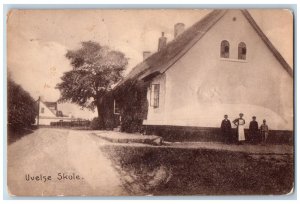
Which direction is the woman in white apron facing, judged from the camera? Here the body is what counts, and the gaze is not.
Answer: toward the camera

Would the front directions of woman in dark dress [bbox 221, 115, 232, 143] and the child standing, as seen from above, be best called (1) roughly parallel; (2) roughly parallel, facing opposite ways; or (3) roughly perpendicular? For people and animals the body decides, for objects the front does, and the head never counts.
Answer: roughly parallel

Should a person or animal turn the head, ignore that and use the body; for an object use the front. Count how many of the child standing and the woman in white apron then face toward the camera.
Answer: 2

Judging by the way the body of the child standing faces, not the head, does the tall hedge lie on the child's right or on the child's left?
on the child's right

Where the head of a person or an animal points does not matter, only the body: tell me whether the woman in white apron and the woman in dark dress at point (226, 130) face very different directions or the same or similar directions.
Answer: same or similar directions

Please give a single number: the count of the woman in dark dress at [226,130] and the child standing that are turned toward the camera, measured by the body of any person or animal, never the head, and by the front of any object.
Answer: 2

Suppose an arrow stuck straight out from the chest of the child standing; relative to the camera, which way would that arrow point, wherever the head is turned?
toward the camera

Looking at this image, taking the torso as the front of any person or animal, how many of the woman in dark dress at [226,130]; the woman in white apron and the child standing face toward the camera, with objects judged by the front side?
3

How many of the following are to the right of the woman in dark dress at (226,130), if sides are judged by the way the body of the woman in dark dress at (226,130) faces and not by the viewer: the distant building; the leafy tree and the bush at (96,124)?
3

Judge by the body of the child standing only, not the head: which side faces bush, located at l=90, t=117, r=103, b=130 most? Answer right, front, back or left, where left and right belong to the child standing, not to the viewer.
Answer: right

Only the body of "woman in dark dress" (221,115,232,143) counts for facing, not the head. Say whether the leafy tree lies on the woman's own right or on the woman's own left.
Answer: on the woman's own right

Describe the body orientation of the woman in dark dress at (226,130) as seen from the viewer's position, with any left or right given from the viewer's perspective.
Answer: facing the viewer
